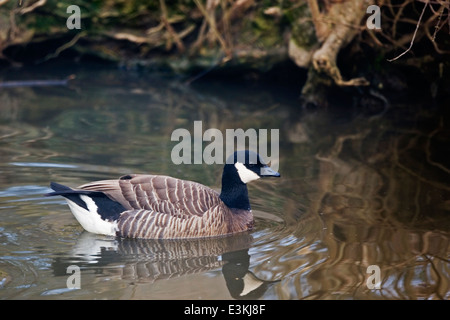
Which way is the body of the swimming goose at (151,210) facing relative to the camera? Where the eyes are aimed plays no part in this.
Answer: to the viewer's right

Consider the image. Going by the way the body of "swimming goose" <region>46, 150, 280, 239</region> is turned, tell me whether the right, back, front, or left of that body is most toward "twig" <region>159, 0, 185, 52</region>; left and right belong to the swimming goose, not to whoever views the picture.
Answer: left

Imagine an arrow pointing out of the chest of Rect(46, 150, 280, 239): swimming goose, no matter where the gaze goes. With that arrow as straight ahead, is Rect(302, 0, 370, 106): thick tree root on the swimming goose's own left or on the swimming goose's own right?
on the swimming goose's own left
